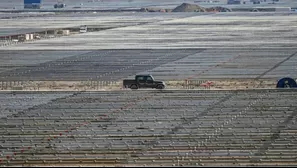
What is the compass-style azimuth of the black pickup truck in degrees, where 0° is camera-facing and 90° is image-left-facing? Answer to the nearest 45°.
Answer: approximately 270°
